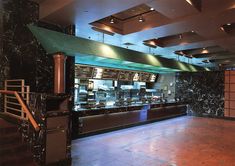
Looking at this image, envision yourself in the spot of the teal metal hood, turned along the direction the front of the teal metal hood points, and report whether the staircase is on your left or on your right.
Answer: on your right

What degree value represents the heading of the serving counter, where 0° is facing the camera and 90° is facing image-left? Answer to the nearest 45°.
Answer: approximately 315°

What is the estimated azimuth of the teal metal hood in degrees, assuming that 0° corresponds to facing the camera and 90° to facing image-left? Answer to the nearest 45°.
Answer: approximately 315°

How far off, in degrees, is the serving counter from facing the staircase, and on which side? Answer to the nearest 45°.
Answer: approximately 90° to its right
